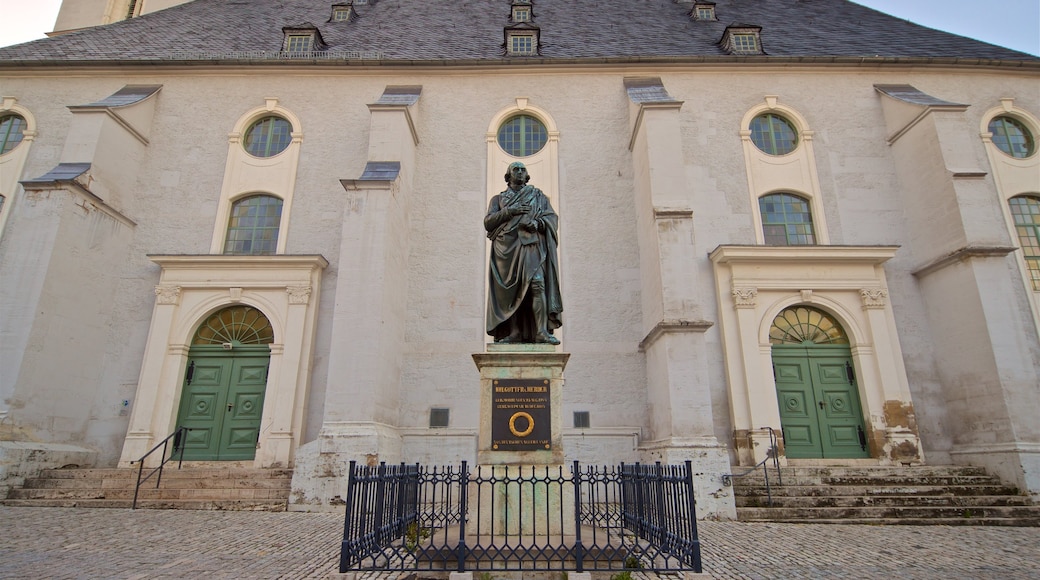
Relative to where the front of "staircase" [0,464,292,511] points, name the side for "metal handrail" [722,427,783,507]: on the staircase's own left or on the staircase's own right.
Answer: on the staircase's own left

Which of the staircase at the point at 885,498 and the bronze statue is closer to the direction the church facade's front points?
the bronze statue

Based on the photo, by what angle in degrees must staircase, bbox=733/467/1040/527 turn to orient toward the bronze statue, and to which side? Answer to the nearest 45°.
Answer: approximately 45° to its right

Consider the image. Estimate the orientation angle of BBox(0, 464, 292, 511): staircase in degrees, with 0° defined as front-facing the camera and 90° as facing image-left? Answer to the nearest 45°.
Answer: approximately 0°

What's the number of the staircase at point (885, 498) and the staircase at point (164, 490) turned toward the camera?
2

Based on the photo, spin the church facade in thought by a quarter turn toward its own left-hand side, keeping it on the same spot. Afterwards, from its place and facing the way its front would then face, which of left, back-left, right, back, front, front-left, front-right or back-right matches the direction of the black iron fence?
right

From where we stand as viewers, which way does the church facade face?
facing the viewer

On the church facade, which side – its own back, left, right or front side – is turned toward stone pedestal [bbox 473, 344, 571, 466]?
front

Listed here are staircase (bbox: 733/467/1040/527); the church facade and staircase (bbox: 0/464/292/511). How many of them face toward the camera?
3

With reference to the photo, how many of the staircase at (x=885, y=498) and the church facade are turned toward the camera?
2

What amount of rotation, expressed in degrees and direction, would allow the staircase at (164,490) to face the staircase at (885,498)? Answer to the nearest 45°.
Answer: approximately 45° to its left

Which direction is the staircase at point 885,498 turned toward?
toward the camera

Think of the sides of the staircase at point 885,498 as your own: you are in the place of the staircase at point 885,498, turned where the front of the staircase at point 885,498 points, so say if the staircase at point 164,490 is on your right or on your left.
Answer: on your right
